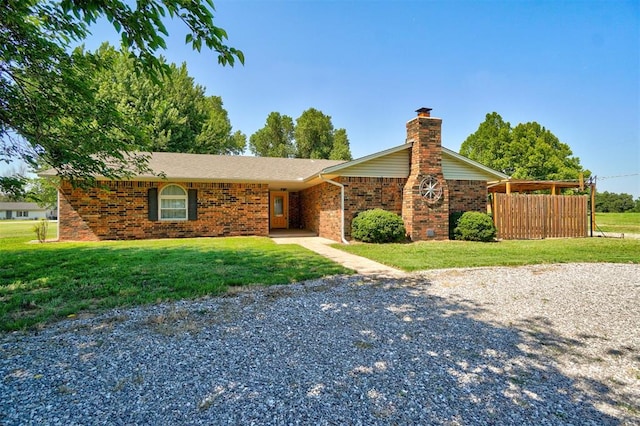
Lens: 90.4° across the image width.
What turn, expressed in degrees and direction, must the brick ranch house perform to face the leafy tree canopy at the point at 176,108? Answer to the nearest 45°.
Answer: approximately 135° to its right

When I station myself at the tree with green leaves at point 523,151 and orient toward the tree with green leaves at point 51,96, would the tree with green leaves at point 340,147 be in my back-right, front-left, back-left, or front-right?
front-right

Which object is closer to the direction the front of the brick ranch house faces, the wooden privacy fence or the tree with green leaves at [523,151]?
the wooden privacy fence

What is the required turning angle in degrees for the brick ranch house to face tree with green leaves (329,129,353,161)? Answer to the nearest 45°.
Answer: approximately 180°

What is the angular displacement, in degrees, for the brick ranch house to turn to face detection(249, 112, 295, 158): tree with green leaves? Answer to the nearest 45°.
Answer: approximately 180°

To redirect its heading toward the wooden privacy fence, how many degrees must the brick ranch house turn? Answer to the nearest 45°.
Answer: approximately 90° to its left

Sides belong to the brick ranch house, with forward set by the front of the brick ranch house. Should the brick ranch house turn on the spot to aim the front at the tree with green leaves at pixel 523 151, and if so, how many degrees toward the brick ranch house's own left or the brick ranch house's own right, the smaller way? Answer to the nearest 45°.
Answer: approximately 135° to the brick ranch house's own left

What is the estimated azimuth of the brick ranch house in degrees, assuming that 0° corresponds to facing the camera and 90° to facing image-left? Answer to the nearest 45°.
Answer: approximately 0°

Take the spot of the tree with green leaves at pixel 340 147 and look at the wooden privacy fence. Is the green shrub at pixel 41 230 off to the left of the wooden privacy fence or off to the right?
right

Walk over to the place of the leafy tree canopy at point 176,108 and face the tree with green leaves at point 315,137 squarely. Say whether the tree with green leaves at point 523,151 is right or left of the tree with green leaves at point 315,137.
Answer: right

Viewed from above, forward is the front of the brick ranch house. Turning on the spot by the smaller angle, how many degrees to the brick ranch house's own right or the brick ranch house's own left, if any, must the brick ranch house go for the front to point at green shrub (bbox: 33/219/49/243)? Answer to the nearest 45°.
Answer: approximately 90° to the brick ranch house's own right

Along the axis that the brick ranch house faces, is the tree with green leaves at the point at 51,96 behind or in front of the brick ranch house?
in front

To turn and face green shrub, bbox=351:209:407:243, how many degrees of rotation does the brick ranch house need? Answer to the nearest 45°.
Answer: approximately 45° to its left

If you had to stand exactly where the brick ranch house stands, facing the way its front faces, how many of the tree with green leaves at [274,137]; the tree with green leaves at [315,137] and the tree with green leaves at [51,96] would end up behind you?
2

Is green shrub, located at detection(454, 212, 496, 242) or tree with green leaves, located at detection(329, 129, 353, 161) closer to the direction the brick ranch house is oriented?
the green shrub
